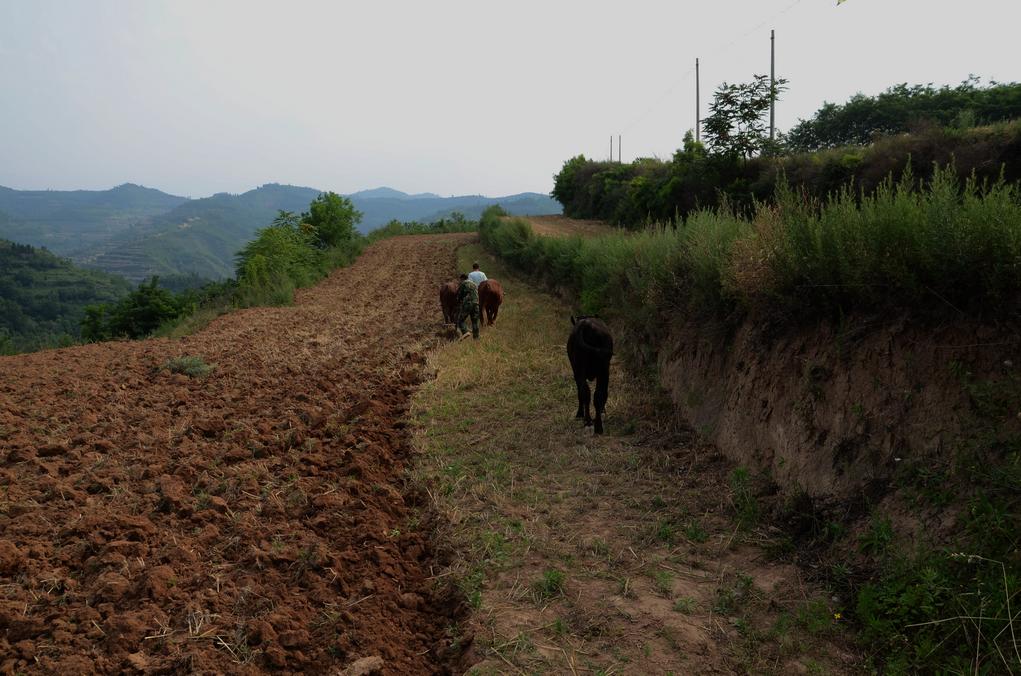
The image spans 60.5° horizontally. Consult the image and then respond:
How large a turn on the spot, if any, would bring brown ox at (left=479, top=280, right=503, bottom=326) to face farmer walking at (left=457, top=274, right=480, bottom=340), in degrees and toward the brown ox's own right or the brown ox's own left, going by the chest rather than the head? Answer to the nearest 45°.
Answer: approximately 180°

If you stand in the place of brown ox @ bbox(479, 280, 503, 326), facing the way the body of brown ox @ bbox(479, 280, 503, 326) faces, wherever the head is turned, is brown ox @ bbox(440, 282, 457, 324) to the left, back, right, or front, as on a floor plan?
left

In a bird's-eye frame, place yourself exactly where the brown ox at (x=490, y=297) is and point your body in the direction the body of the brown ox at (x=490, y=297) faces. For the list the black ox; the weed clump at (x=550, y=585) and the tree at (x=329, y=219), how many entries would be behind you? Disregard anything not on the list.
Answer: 2

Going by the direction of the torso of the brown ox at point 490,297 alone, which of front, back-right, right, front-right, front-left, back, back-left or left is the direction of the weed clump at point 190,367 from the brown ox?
back-left

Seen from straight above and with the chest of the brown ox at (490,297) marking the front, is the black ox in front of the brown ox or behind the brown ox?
behind

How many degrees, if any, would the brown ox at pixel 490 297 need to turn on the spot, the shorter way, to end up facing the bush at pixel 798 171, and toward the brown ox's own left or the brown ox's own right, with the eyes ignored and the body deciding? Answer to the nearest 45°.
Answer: approximately 45° to the brown ox's own right

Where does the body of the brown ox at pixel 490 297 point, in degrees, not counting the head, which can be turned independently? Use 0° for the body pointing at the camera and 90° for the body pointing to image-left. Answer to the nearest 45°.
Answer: approximately 180°

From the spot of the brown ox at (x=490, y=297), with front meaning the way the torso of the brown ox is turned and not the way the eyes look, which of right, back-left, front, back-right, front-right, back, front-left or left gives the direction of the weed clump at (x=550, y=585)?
back

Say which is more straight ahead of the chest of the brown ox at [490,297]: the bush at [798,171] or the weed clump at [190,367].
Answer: the bush

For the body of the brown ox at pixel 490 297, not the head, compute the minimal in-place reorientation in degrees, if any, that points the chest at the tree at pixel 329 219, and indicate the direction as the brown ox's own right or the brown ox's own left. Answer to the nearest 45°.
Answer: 0° — it already faces it
